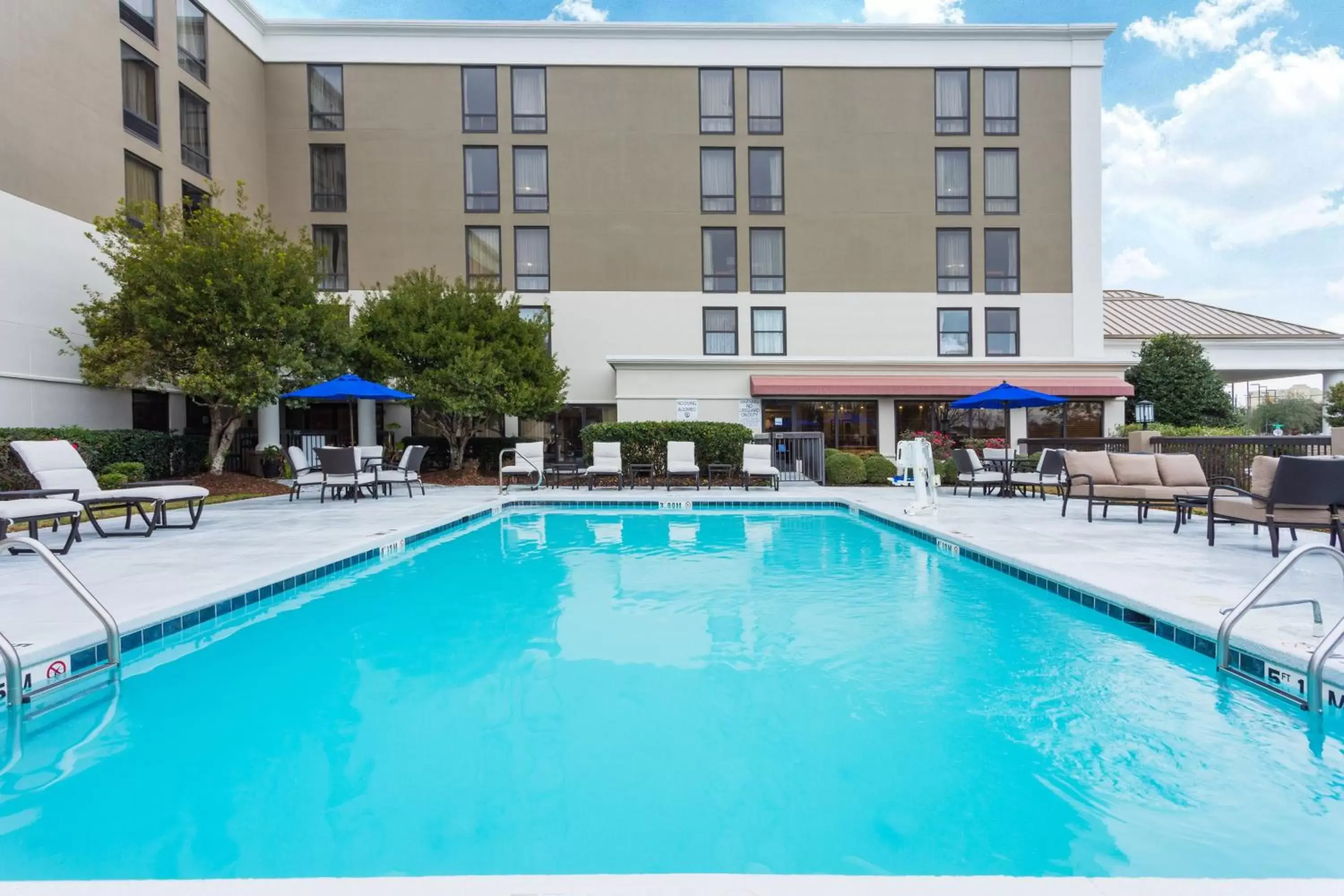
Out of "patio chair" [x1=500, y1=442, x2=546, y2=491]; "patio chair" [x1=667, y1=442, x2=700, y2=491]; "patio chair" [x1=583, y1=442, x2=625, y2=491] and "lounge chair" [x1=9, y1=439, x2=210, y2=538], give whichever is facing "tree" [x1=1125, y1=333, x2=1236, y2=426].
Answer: the lounge chair

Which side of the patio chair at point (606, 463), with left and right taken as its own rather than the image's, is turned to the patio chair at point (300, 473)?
right

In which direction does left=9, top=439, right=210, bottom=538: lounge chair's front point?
to the viewer's right

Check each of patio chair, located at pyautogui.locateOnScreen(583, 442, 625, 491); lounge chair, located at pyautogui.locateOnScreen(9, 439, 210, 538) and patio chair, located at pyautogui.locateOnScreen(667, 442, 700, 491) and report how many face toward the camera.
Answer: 2

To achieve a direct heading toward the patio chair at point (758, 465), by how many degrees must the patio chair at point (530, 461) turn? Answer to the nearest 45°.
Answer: approximately 135° to its left

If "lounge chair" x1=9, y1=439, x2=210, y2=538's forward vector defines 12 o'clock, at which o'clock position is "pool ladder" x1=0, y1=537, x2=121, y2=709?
The pool ladder is roughly at 3 o'clock from the lounge chair.

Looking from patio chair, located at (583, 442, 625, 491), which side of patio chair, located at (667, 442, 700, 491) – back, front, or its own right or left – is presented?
right

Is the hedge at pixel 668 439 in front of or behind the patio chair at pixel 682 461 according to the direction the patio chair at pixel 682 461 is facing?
behind

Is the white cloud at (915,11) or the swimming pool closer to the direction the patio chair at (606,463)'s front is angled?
the swimming pool
